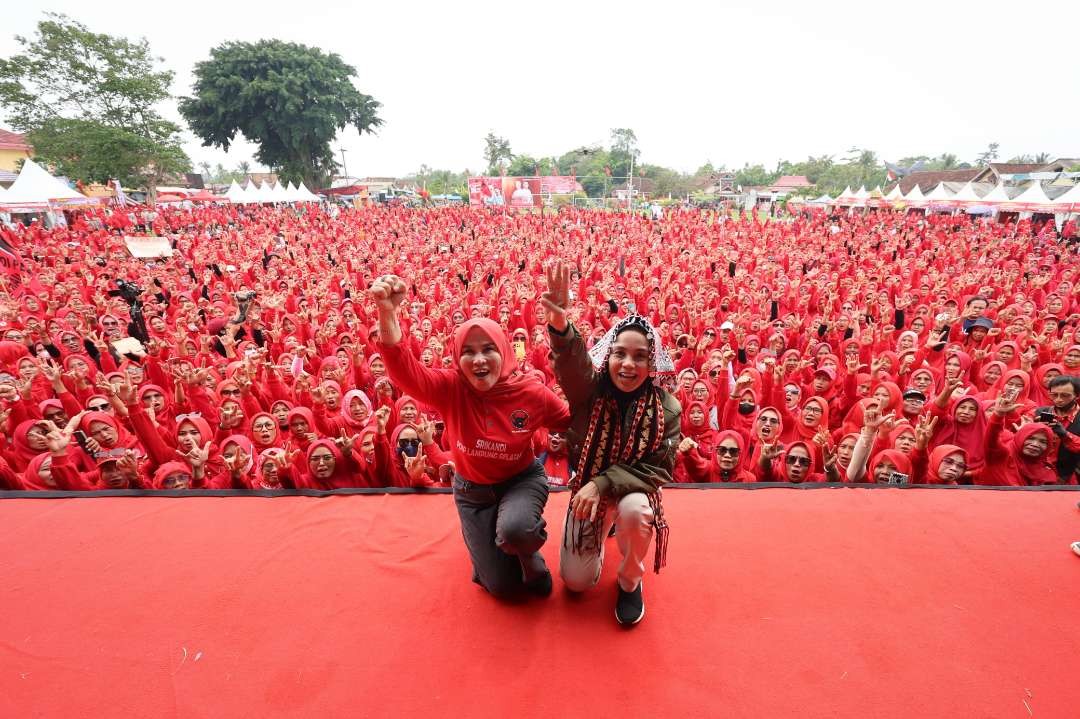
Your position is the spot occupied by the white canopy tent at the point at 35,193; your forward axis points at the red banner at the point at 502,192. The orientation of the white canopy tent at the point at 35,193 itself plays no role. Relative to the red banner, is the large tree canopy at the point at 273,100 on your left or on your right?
left

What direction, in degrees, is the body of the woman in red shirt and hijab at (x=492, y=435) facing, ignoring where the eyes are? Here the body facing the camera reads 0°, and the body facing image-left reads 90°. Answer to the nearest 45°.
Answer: approximately 0°

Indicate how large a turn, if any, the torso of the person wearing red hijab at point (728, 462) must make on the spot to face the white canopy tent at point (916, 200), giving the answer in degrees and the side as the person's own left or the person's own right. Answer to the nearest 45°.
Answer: approximately 180°

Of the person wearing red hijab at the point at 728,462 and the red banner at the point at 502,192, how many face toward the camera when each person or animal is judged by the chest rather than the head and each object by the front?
2

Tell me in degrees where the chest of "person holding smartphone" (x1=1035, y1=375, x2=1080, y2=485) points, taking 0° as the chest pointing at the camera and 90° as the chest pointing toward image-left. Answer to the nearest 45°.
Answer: approximately 45°
